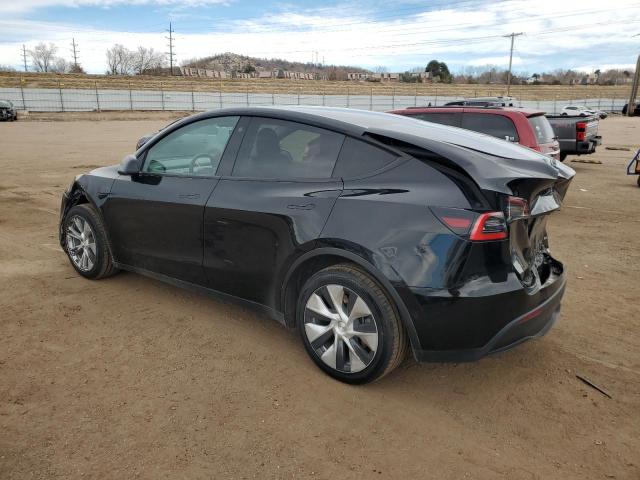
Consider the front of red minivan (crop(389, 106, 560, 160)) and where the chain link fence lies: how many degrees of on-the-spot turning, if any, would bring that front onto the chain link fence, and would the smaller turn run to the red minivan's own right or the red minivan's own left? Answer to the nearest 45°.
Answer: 0° — it already faces it

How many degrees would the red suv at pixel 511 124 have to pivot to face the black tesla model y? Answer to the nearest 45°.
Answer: approximately 135° to its left

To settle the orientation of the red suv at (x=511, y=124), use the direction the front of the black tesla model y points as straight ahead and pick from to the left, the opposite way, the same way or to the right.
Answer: the same way

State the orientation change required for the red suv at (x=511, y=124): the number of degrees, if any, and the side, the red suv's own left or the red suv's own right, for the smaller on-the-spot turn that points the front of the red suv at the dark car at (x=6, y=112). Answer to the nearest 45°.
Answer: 0° — it already faces it

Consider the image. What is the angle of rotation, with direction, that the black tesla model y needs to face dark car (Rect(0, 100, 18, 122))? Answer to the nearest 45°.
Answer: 0° — it already faces it

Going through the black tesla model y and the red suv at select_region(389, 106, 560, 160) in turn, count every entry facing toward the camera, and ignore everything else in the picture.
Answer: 0

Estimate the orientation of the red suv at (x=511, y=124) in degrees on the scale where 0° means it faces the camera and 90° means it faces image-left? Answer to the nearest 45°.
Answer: approximately 135°

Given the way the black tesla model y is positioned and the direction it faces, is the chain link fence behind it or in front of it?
in front

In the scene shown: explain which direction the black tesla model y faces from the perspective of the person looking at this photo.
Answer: facing away from the viewer and to the left of the viewer

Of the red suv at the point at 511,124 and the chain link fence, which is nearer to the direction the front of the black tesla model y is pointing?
the chain link fence
